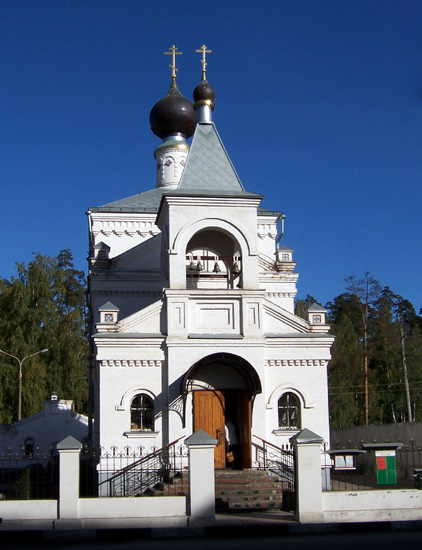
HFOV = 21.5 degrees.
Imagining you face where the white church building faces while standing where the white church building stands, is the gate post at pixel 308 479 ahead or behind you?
ahead

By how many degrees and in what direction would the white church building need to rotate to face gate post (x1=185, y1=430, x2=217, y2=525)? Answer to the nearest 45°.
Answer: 0° — it already faces it

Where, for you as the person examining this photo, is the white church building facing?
facing the viewer
